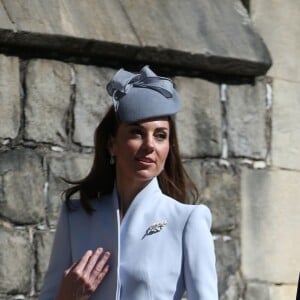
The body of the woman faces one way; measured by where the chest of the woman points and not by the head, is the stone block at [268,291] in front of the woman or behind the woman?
behind

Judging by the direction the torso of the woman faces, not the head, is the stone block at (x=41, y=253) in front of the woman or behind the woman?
behind

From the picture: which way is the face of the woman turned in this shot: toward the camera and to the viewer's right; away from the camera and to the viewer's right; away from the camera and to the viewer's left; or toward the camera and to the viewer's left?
toward the camera and to the viewer's right

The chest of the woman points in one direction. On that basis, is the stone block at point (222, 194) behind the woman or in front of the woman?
behind

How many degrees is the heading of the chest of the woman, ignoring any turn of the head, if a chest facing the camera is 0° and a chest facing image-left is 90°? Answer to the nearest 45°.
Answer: approximately 0°

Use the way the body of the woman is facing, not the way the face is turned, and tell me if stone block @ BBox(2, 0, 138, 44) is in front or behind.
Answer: behind

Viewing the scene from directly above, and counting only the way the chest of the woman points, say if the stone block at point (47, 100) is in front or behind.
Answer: behind

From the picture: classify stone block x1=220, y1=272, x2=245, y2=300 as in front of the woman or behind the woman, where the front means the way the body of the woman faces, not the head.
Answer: behind

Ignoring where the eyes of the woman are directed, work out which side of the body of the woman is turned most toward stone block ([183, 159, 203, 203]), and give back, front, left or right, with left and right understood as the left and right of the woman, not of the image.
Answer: back
